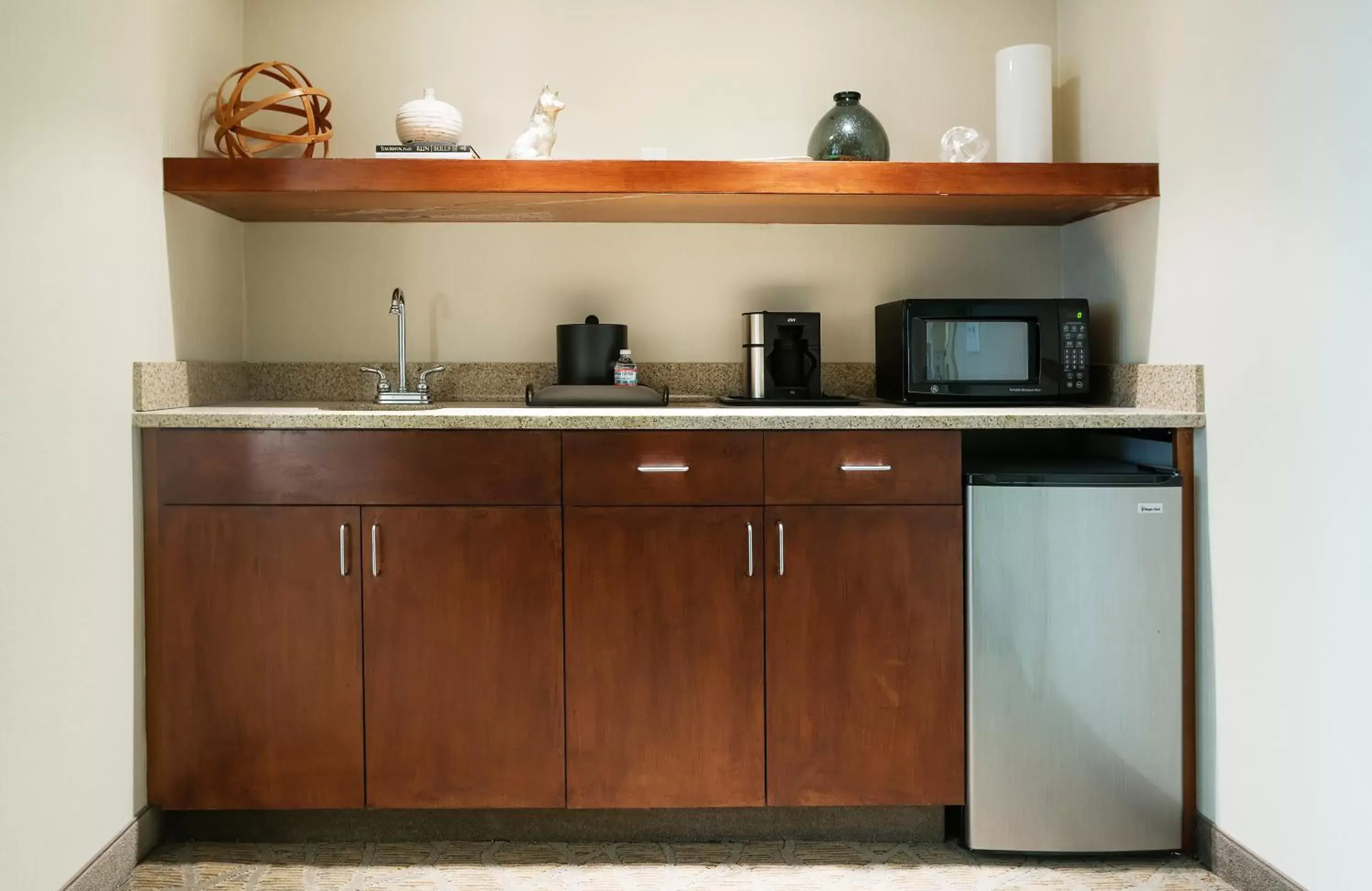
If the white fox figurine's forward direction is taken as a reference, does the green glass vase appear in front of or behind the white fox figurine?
in front

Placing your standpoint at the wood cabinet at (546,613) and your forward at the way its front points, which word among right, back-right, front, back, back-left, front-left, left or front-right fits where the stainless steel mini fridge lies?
left

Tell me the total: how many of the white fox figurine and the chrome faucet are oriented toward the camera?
1

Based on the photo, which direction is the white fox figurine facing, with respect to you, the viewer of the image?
facing to the right of the viewer

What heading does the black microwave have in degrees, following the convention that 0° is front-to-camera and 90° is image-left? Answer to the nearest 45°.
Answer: approximately 0°

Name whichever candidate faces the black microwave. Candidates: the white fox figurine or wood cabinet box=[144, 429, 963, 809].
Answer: the white fox figurine

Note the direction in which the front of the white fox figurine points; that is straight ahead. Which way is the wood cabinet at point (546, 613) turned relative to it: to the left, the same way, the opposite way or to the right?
to the right
